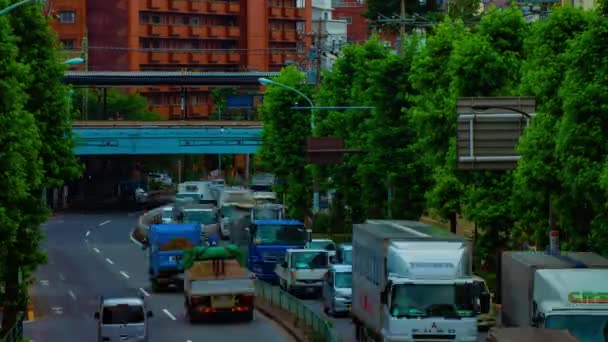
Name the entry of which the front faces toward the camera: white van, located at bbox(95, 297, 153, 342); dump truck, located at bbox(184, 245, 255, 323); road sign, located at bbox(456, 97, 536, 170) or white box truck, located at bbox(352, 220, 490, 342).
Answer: the white box truck

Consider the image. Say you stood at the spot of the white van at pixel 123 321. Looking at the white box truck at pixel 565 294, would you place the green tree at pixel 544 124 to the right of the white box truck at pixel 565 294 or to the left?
left

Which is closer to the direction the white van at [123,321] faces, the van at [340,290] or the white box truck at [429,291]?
the van

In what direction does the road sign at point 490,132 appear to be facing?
away from the camera

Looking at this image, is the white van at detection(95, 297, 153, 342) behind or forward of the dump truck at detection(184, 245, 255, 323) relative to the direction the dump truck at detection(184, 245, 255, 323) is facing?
behind

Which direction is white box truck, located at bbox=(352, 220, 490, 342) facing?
toward the camera

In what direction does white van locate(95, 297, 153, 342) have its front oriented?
away from the camera

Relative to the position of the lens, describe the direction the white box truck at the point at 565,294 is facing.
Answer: facing the viewer and to the right of the viewer

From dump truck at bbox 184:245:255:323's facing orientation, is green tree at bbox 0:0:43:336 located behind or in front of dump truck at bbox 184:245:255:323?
behind

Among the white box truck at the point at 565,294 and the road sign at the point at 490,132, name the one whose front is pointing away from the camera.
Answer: the road sign

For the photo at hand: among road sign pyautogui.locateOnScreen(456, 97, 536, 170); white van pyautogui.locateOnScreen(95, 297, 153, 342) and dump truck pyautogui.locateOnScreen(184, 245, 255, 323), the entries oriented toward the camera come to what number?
0

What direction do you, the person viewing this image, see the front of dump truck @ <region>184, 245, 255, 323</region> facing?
facing away from the viewer
